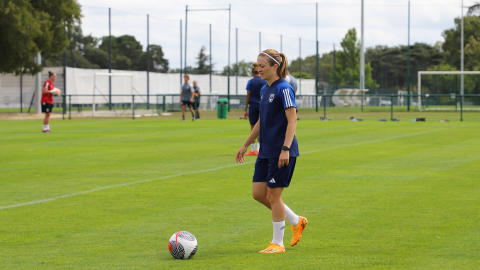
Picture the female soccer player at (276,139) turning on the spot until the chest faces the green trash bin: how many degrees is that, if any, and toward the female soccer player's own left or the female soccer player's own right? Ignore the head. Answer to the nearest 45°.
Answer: approximately 135° to the female soccer player's own right

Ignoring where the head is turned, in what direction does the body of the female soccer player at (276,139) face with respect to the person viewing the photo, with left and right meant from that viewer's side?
facing the viewer and to the left of the viewer

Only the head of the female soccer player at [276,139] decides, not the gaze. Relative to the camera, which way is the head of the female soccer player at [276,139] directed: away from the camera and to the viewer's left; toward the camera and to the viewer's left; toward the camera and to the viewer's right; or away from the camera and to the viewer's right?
toward the camera and to the viewer's left

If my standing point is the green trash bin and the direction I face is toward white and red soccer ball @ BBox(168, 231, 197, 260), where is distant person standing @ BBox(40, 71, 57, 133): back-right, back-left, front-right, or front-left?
front-right
